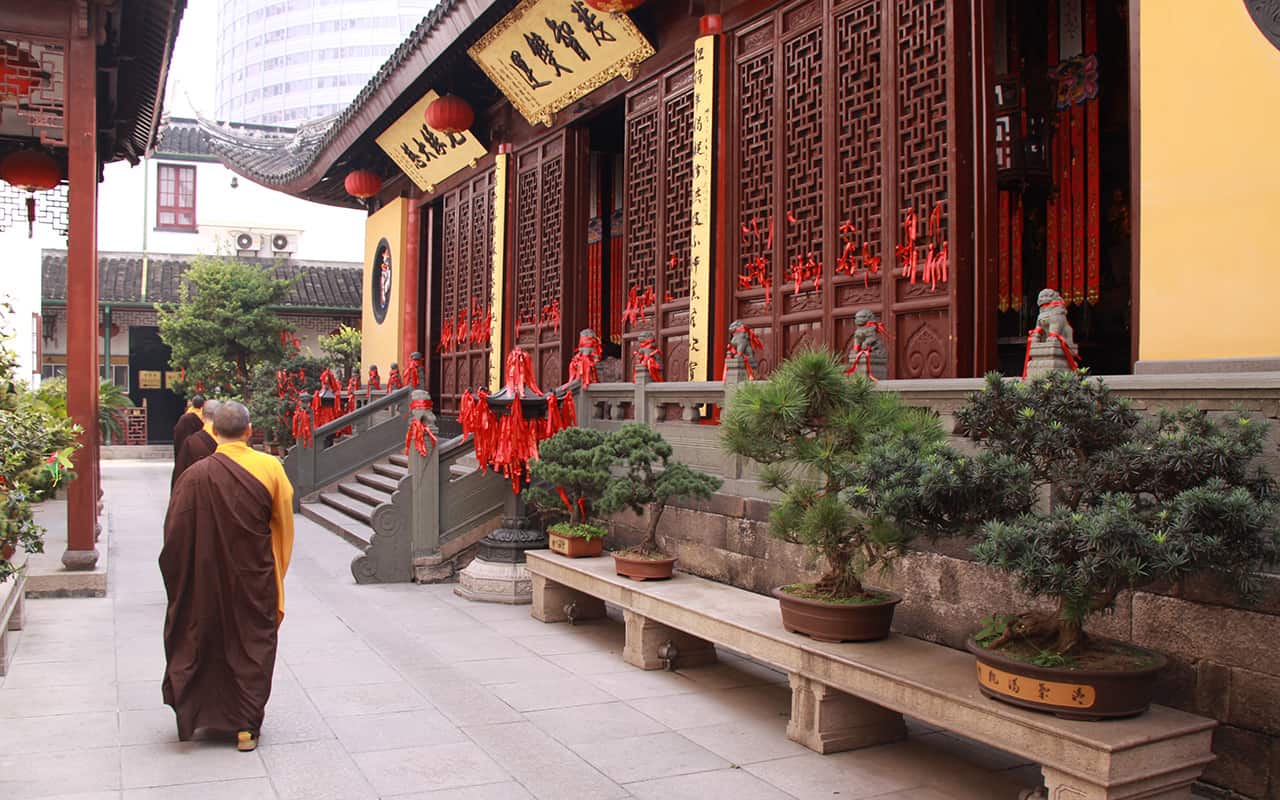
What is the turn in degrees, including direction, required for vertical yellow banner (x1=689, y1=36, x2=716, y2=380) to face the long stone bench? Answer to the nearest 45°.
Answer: approximately 45° to its left

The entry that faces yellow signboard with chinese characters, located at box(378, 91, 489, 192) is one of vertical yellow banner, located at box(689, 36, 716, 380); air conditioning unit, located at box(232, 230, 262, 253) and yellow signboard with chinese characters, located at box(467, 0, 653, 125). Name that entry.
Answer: the air conditioning unit

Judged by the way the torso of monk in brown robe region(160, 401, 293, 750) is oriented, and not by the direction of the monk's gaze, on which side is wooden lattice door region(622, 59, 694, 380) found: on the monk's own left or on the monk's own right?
on the monk's own right

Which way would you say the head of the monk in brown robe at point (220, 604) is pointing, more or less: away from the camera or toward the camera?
away from the camera

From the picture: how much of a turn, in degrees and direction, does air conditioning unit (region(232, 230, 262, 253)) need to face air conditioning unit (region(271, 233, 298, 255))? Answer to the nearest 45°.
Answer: approximately 90° to its left

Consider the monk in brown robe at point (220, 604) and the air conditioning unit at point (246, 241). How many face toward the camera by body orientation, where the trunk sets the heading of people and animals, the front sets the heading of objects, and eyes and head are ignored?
1

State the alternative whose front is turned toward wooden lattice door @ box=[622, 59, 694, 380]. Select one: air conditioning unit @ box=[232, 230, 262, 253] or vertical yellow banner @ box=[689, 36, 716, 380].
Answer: the air conditioning unit

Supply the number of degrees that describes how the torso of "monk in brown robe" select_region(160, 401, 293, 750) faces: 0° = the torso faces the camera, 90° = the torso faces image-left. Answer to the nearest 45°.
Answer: approximately 180°

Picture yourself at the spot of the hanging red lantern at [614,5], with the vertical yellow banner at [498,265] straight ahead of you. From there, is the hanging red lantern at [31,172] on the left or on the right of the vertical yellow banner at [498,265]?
left

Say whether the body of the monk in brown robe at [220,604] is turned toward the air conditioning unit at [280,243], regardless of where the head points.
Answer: yes
